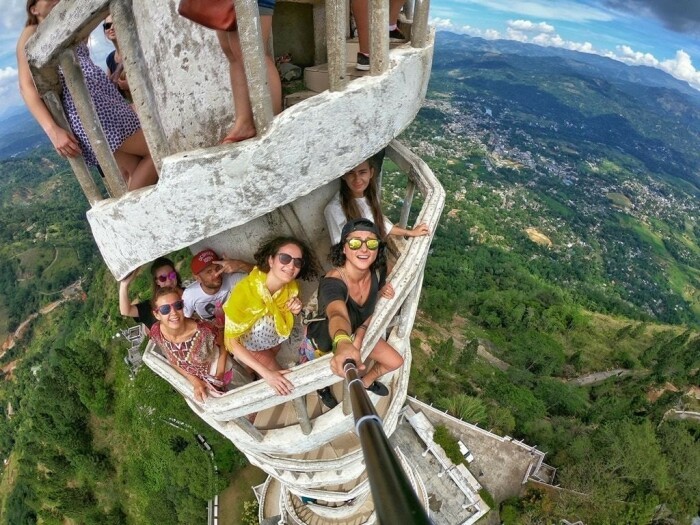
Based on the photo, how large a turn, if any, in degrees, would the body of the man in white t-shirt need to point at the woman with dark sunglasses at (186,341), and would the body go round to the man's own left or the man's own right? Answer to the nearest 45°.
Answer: approximately 45° to the man's own right

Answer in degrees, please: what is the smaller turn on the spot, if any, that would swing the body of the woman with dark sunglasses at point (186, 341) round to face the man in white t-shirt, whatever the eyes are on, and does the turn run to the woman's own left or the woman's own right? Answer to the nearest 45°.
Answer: approximately 135° to the woman's own left

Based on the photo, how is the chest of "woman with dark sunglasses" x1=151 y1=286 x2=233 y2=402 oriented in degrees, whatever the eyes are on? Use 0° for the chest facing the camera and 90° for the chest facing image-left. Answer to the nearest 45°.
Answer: approximately 0°

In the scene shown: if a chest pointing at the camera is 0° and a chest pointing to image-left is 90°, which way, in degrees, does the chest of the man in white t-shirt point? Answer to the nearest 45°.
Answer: approximately 0°

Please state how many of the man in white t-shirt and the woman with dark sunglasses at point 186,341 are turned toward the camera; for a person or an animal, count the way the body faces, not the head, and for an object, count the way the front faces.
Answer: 2

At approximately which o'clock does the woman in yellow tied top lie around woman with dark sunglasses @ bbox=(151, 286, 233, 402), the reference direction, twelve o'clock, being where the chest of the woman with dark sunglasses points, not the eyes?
The woman in yellow tied top is roughly at 10 o'clock from the woman with dark sunglasses.

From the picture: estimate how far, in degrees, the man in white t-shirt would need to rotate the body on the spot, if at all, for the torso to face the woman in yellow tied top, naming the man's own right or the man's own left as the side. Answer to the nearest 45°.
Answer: approximately 45° to the man's own left
